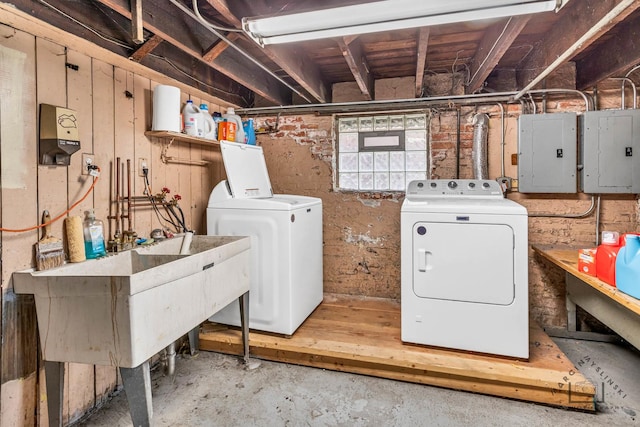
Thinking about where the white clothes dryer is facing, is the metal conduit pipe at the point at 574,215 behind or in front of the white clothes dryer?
behind

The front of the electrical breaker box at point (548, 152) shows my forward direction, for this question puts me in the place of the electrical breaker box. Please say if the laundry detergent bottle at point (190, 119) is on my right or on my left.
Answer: on my right

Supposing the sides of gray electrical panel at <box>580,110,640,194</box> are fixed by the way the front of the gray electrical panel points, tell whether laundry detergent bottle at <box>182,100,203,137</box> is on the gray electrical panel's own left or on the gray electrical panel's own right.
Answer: on the gray electrical panel's own right

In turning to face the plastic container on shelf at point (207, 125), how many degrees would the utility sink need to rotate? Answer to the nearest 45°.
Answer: approximately 90° to its left

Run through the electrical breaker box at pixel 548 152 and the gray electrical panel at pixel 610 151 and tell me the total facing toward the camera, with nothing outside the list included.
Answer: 2

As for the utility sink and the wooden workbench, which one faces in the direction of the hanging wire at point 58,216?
the wooden workbench
